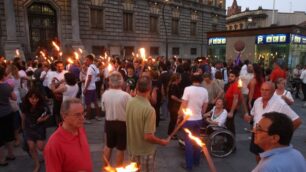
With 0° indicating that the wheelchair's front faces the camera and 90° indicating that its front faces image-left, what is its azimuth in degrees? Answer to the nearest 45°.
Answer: approximately 90°

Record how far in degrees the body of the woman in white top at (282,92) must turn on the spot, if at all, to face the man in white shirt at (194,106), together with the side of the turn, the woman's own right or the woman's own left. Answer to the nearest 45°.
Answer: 0° — they already face them

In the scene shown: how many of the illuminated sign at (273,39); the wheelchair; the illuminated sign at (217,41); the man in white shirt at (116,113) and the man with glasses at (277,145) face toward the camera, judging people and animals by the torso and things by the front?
2

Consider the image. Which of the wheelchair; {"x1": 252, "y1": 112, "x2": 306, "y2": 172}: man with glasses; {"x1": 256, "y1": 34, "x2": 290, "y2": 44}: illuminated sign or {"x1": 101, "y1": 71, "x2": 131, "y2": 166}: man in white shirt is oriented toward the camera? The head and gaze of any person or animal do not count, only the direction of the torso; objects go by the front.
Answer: the illuminated sign

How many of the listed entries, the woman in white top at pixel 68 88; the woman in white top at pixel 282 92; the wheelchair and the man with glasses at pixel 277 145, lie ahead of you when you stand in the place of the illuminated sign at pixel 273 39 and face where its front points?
4

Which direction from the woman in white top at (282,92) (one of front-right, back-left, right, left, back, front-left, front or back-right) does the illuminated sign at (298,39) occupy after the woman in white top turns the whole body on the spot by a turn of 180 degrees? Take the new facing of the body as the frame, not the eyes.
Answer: front-left

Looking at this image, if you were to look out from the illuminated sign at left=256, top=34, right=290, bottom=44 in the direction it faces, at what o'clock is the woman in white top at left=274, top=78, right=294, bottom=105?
The woman in white top is roughly at 12 o'clock from the illuminated sign.

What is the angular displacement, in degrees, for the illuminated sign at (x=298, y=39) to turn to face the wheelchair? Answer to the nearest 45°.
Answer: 0° — it already faces it

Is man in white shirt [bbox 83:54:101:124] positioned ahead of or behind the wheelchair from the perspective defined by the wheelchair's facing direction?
ahead

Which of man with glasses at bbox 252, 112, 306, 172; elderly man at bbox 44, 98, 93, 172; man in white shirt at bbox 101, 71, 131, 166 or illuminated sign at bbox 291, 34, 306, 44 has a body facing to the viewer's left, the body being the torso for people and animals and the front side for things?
the man with glasses

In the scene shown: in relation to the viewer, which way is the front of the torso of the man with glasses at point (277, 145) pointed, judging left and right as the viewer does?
facing to the left of the viewer

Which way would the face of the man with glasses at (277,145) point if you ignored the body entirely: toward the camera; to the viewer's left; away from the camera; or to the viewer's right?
to the viewer's left
